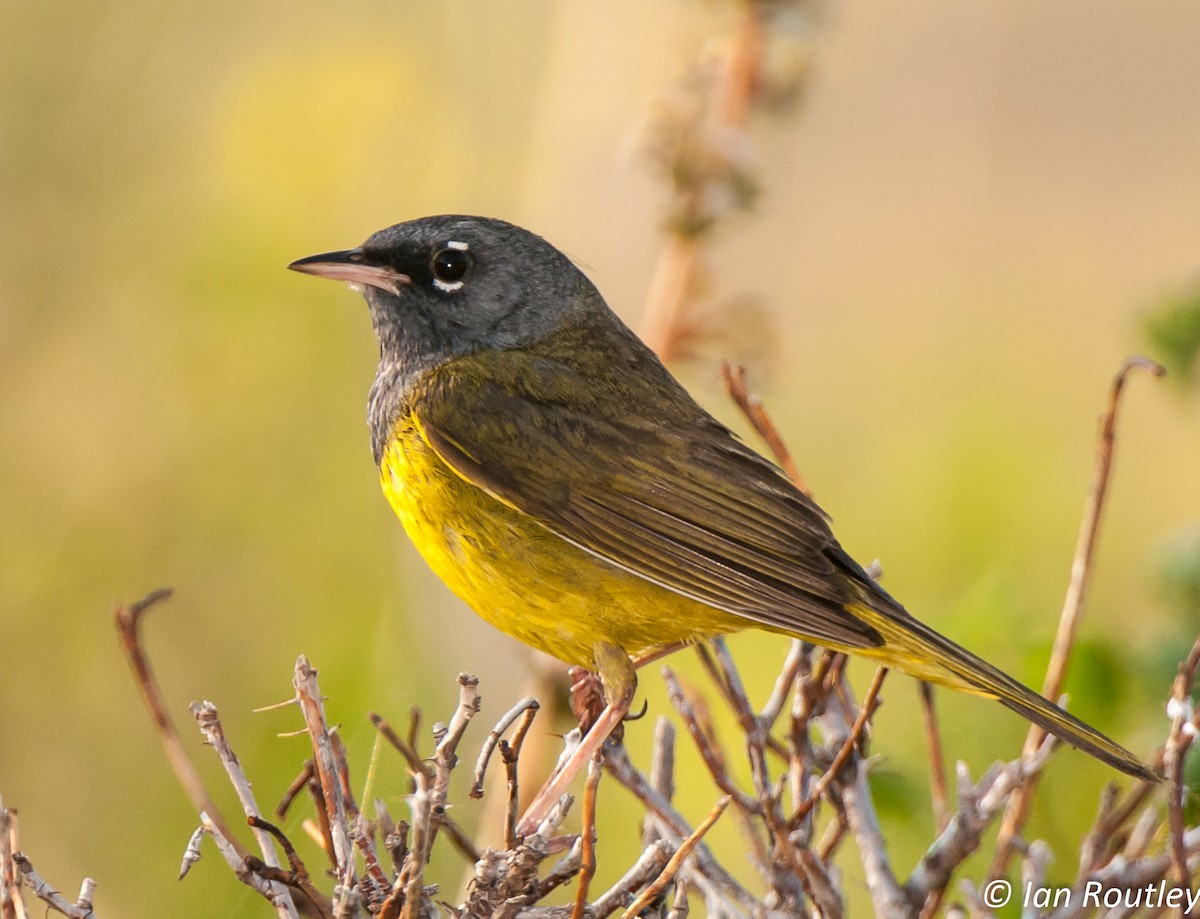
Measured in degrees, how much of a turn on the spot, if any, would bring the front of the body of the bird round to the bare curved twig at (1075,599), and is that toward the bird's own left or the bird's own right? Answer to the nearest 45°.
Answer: approximately 135° to the bird's own left

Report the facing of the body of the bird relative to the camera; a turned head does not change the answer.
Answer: to the viewer's left
